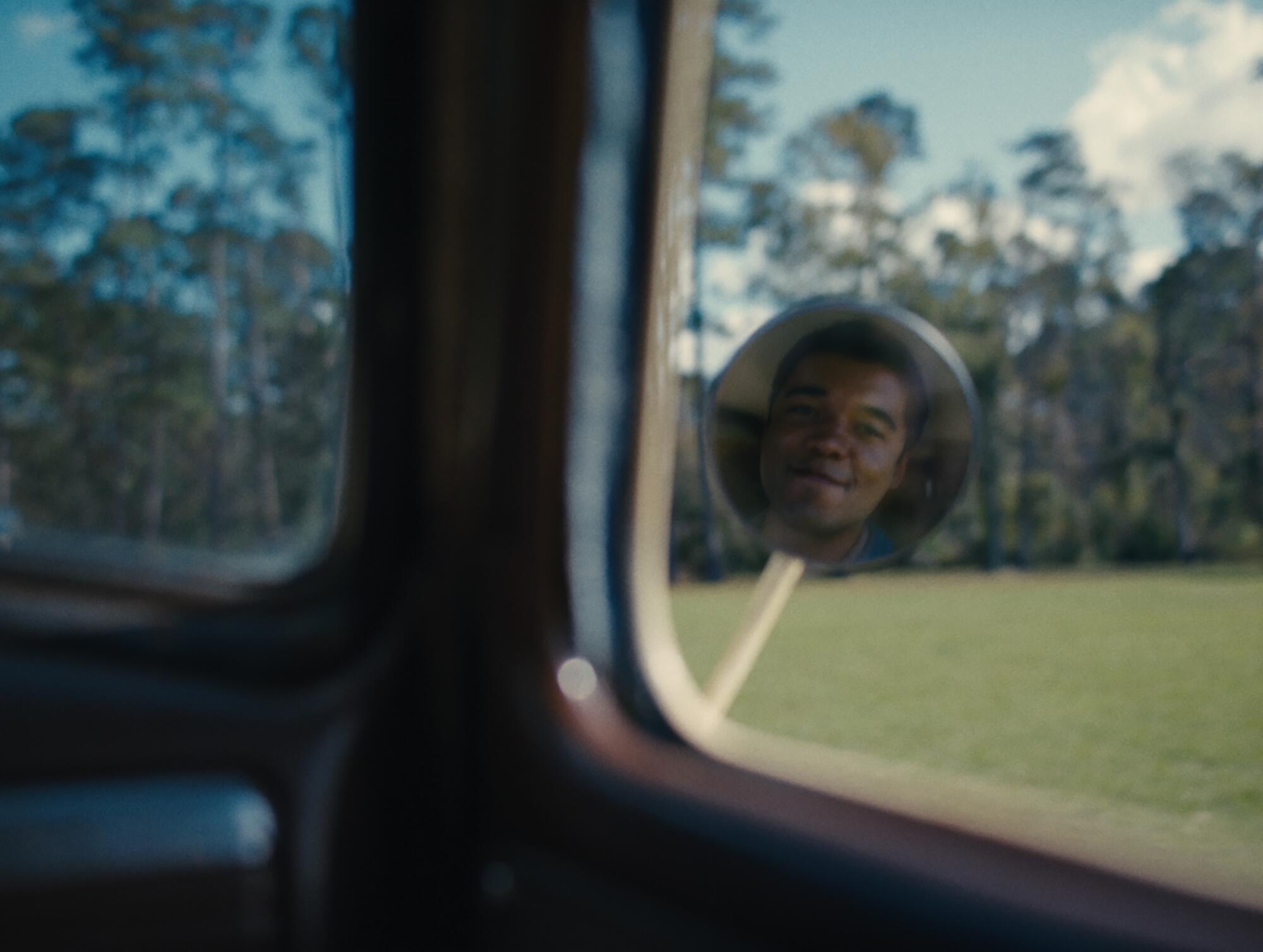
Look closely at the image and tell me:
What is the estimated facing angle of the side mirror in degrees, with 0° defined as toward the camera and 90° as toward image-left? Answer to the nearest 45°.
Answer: approximately 0°

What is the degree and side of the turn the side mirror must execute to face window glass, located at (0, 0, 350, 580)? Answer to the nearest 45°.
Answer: approximately 90° to its right
